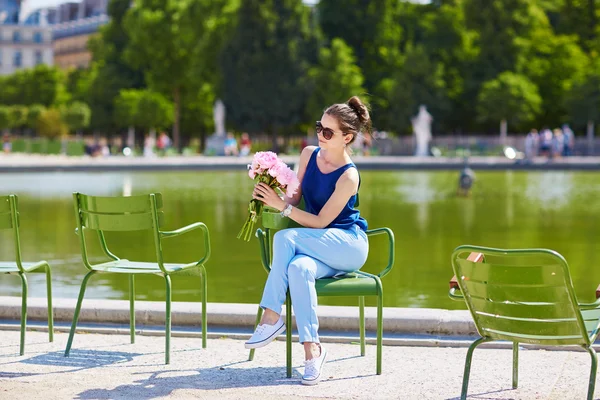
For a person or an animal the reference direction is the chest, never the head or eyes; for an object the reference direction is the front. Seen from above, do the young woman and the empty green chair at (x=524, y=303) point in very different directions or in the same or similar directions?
very different directions

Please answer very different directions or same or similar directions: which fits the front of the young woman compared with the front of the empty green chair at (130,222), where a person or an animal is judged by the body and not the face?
very different directions

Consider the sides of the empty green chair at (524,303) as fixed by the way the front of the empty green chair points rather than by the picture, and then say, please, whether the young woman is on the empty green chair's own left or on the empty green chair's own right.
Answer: on the empty green chair's own left

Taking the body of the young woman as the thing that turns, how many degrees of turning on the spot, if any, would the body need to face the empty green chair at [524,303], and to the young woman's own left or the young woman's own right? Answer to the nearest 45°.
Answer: approximately 90° to the young woman's own left

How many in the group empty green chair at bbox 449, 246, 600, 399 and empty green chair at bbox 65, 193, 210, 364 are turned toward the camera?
0

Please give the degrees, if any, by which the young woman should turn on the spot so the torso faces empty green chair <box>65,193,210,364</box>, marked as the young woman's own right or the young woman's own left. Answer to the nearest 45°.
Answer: approximately 45° to the young woman's own right

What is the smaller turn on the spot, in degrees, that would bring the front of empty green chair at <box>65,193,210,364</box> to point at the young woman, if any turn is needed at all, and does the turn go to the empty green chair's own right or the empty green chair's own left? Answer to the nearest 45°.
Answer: approximately 90° to the empty green chair's own right

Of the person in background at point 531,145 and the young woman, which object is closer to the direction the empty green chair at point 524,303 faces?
the person in background

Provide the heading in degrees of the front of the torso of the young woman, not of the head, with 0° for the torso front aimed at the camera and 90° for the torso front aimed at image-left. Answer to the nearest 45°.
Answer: approximately 45°

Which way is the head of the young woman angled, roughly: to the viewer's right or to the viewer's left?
to the viewer's left

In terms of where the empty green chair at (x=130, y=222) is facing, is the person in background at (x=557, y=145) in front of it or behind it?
in front

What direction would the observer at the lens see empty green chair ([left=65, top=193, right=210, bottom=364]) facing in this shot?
facing away from the viewer and to the right of the viewer
